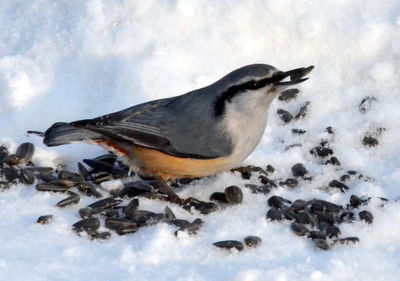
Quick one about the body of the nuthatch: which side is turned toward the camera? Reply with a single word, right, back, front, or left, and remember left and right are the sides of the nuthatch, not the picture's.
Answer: right

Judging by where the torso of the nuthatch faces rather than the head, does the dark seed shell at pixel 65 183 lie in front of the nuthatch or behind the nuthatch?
behind

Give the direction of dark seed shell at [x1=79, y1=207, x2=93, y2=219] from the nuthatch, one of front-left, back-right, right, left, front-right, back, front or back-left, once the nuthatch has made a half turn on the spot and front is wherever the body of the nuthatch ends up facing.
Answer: front

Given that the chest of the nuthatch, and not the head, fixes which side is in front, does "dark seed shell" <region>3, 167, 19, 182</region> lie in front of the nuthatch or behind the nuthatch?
behind

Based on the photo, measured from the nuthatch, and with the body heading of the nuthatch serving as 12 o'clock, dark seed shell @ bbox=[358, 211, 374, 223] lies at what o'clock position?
The dark seed shell is roughly at 12 o'clock from the nuthatch.
